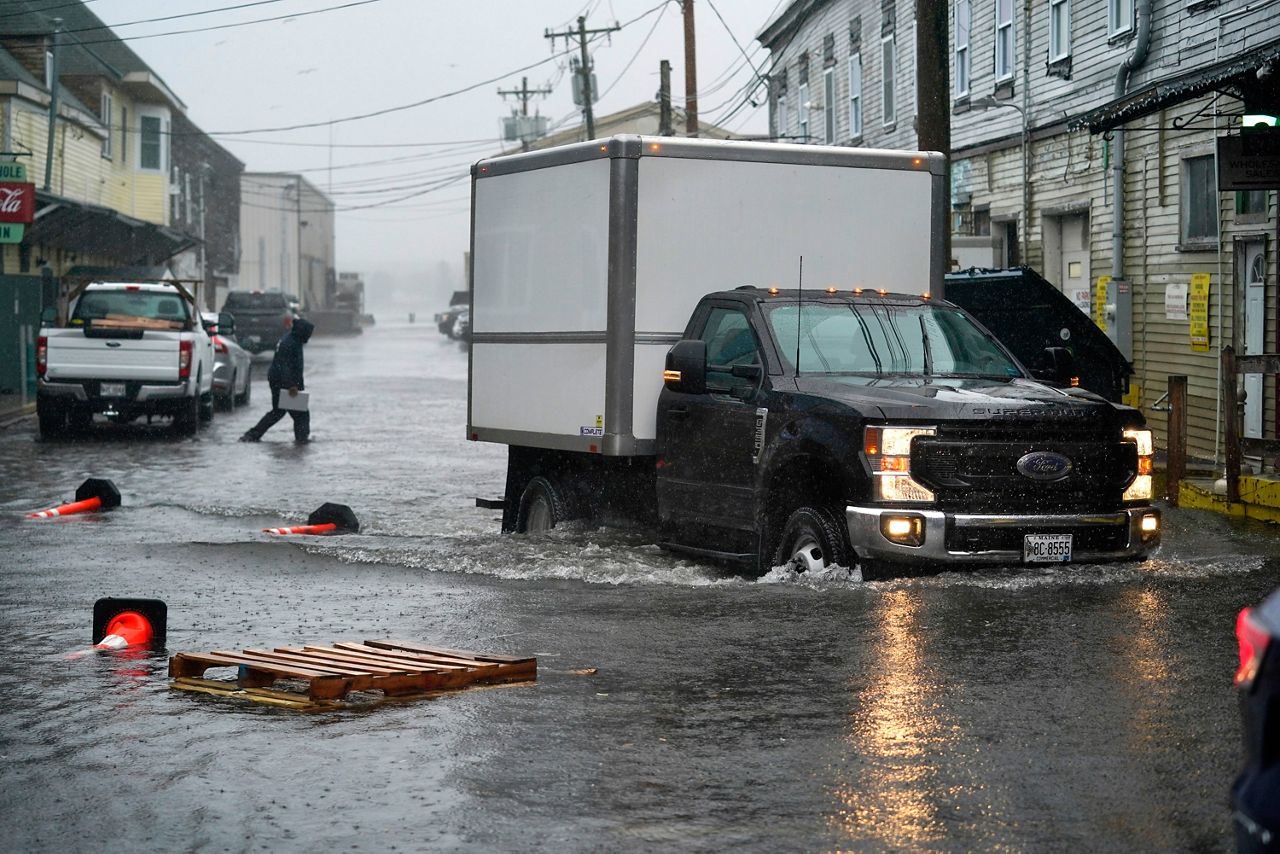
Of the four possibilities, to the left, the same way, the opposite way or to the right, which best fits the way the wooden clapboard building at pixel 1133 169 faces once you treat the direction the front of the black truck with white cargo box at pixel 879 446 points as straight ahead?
to the right

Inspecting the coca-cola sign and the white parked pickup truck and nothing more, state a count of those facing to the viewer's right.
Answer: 0

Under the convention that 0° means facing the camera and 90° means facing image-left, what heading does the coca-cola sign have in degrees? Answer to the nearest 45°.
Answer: approximately 0°

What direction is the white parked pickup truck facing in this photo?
away from the camera

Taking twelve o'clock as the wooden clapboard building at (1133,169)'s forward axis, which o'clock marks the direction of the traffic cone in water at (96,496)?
The traffic cone in water is roughly at 12 o'clock from the wooden clapboard building.

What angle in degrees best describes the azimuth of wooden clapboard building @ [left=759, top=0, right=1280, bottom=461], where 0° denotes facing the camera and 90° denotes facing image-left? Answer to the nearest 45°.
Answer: approximately 45°

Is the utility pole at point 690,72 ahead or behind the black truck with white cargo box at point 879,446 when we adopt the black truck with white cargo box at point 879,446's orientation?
behind

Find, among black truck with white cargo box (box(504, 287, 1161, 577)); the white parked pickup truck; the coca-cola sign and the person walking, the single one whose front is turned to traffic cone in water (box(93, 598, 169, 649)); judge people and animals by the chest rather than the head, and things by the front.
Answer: the coca-cola sign
